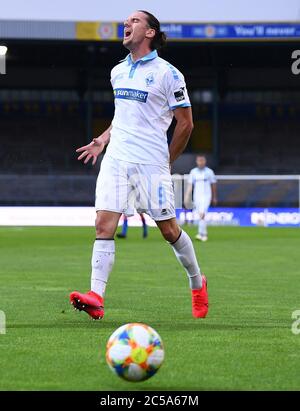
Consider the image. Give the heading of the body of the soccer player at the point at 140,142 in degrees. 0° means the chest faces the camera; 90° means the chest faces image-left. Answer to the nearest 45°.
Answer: approximately 45°

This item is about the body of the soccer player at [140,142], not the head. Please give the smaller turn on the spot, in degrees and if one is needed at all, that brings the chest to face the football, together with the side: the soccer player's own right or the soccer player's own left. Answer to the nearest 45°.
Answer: approximately 45° to the soccer player's own left
